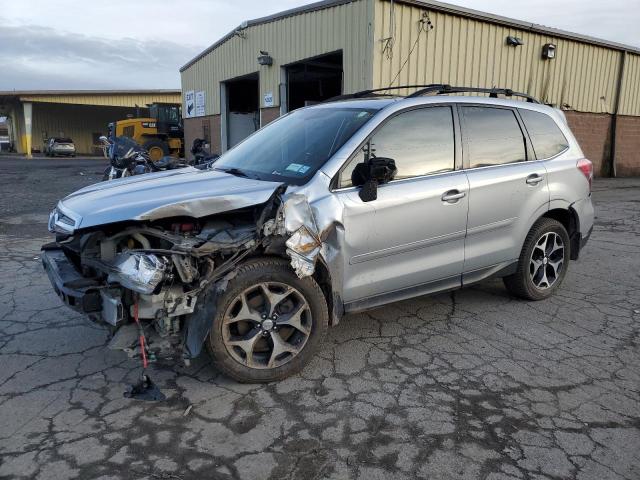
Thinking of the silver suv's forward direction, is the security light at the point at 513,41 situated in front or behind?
behind

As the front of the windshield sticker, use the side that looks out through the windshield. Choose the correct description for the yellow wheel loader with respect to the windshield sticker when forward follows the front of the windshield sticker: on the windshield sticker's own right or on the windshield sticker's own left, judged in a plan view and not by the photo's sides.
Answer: on the windshield sticker's own right

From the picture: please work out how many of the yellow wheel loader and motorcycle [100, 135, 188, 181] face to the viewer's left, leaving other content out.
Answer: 1

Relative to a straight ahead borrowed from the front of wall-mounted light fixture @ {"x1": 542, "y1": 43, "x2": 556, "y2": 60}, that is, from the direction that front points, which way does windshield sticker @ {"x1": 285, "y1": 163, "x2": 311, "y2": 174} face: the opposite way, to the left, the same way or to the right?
to the right

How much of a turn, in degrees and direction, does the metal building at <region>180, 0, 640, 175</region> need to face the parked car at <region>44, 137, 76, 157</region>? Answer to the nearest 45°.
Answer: approximately 90° to its right

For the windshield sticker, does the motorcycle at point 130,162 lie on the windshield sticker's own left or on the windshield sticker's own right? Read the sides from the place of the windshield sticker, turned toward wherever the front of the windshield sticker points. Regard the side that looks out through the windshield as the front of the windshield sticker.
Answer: on the windshield sticker's own right

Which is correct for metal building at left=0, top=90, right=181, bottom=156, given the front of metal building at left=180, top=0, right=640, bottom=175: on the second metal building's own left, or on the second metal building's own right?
on the second metal building's own right
